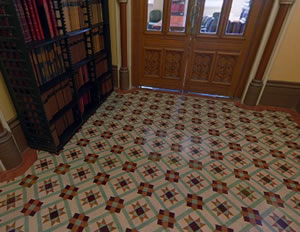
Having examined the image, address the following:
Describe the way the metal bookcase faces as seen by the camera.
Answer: facing the viewer and to the right of the viewer

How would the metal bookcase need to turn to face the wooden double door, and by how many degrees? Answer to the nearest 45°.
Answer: approximately 45° to its left
